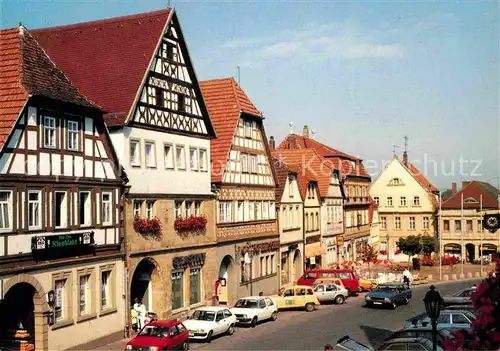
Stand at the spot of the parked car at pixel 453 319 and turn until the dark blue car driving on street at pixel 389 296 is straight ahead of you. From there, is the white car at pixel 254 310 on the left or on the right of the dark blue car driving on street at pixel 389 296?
left

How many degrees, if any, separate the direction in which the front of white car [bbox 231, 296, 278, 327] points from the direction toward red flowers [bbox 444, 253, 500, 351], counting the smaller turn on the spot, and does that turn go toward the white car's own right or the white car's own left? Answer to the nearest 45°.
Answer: approximately 45° to the white car's own left

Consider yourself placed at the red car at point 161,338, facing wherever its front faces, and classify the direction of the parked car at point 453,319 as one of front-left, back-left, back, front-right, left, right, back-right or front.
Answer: back-left

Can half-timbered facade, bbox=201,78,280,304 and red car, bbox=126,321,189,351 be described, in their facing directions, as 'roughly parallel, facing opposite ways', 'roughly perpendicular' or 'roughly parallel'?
roughly perpendicular

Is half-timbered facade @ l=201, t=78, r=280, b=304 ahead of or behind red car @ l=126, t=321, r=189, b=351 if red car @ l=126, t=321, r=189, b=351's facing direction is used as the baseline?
behind

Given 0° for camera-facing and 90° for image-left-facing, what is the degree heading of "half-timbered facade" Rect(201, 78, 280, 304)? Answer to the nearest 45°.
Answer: approximately 315°

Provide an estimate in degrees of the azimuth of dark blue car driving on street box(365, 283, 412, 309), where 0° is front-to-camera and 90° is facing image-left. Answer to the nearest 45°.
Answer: approximately 45°

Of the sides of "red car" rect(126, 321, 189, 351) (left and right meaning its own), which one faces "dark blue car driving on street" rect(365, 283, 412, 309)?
back

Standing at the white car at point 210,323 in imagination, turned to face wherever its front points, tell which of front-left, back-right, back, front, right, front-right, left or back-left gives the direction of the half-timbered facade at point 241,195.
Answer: back-right

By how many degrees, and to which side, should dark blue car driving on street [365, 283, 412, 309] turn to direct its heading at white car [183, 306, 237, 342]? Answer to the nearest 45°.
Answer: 0° — it already faces it
